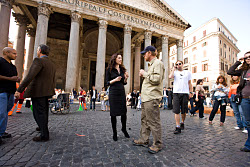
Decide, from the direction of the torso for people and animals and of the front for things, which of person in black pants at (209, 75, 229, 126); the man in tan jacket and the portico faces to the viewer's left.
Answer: the man in tan jacket

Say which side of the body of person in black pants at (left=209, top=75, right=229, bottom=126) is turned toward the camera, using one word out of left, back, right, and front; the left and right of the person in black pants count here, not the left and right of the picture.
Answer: front

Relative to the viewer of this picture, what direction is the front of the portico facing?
facing the viewer and to the right of the viewer

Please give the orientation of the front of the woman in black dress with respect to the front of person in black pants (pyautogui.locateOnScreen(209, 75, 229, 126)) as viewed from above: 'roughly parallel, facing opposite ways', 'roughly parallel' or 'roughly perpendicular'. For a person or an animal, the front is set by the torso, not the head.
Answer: roughly perpendicular

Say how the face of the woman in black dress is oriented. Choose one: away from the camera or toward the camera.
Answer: toward the camera

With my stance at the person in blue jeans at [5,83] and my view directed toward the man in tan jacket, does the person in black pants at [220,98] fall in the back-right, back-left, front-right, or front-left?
front-left

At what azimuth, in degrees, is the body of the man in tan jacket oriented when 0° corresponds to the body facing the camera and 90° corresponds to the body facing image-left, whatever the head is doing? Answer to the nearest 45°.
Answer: approximately 90°

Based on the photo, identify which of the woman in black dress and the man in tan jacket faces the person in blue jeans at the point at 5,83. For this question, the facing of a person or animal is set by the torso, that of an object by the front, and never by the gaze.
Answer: the man in tan jacket

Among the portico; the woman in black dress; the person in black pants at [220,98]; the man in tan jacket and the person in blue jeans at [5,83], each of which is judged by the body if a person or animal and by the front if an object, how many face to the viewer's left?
1

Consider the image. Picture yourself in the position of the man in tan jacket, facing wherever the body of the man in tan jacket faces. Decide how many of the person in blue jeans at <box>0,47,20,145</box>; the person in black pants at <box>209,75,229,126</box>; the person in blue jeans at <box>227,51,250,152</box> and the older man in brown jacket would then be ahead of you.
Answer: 2

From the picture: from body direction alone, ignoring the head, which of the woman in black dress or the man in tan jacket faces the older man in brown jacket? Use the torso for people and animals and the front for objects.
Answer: the man in tan jacket

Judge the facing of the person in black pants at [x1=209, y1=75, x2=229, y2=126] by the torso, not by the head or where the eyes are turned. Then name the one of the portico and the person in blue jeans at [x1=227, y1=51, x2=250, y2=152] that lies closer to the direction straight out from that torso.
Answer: the person in blue jeans

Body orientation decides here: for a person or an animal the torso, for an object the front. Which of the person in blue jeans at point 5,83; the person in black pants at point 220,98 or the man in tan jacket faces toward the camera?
the person in black pants at point 220,98

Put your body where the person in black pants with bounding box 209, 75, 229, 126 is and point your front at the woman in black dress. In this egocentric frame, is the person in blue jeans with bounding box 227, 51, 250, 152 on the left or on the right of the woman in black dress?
left

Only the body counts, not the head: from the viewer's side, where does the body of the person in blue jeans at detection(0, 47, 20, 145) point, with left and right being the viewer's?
facing to the right of the viewer

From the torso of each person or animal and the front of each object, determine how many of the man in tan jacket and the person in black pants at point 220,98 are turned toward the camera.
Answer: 1

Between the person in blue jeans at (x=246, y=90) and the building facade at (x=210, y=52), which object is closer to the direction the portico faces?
the person in blue jeans

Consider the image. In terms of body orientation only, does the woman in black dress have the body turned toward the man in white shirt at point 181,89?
no

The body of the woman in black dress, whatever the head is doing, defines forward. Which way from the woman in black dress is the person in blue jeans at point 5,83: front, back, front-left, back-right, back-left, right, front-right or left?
back-right
